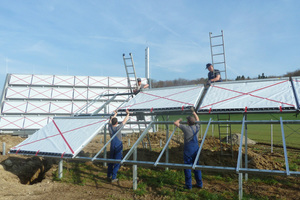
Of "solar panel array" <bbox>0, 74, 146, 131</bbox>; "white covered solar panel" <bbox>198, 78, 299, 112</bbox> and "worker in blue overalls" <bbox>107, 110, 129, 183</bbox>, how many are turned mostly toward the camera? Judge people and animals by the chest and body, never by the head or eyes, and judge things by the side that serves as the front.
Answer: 2

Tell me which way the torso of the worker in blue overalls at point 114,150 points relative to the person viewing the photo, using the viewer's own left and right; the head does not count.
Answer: facing away from the viewer and to the right of the viewer

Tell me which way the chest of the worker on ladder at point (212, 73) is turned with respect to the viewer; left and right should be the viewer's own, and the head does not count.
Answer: facing the viewer and to the left of the viewer

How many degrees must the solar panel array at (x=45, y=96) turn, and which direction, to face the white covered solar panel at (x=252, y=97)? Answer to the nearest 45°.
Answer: approximately 45° to its left

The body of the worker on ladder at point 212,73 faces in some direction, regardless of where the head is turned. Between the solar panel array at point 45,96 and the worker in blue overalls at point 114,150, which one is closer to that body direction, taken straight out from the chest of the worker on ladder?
the worker in blue overalls

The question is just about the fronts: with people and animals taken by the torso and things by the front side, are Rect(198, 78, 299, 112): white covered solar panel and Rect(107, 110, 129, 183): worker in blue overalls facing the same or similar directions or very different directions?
very different directions

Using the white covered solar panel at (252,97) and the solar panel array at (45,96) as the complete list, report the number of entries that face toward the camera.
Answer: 2

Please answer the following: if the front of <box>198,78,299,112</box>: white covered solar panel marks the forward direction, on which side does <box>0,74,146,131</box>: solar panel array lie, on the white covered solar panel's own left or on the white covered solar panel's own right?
on the white covered solar panel's own right

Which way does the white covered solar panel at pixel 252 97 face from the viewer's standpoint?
toward the camera

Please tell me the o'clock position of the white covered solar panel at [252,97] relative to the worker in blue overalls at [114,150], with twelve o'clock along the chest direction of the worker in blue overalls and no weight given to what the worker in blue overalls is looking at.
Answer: The white covered solar panel is roughly at 2 o'clock from the worker in blue overalls.

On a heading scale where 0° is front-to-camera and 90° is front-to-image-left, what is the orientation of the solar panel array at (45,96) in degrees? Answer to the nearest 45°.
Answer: approximately 0°

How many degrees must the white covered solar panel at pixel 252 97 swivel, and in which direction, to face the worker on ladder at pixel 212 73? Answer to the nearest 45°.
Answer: approximately 135° to its right

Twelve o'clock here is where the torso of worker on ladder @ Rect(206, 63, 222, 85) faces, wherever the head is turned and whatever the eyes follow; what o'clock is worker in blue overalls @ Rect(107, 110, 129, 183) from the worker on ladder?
The worker in blue overalls is roughly at 12 o'clock from the worker on ladder.
